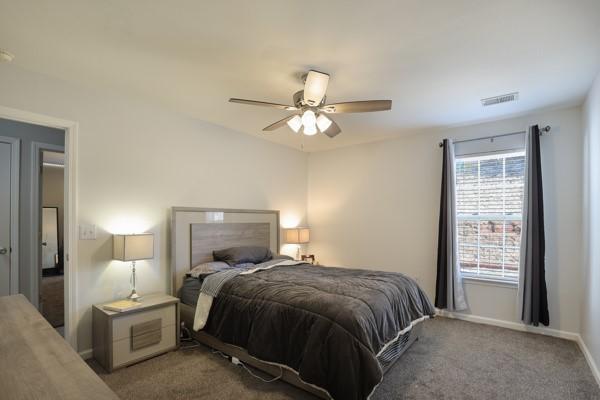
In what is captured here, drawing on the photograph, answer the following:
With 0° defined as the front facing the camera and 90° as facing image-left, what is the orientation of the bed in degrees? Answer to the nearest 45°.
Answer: approximately 315°

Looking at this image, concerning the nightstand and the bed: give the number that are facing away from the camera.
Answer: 0

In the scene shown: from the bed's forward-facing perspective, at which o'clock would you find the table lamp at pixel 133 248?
The table lamp is roughly at 5 o'clock from the bed.

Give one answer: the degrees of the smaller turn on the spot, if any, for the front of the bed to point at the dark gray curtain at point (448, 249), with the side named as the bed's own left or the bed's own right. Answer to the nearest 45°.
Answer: approximately 90° to the bed's own left

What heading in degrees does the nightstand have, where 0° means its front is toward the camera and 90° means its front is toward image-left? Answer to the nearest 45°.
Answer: approximately 315°

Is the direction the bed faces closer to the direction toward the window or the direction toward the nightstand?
the window
